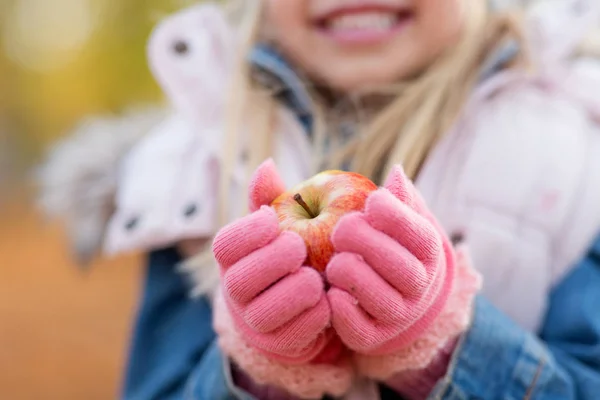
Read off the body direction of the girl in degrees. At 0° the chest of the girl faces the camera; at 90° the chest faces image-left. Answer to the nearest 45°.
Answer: approximately 0°
